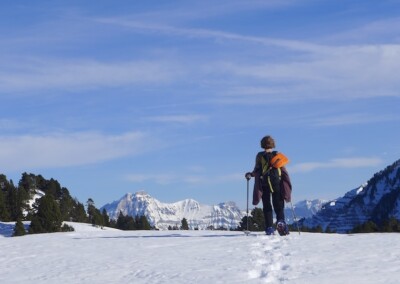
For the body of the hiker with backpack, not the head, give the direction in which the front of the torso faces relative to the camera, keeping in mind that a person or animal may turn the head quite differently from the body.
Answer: away from the camera
